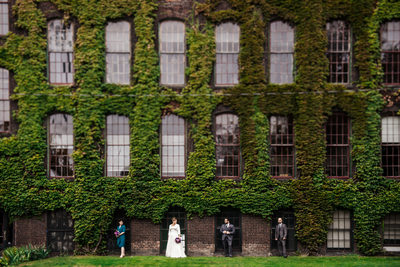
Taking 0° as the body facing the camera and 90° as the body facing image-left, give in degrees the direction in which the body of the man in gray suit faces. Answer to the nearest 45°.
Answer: approximately 0°

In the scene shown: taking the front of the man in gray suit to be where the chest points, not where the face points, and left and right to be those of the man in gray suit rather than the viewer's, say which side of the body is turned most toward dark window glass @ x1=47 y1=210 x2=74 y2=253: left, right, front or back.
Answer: right

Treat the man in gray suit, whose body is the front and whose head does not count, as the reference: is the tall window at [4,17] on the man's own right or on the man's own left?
on the man's own right

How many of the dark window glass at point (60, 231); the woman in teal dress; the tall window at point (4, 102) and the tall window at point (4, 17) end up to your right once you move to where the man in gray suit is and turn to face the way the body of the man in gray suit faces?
4

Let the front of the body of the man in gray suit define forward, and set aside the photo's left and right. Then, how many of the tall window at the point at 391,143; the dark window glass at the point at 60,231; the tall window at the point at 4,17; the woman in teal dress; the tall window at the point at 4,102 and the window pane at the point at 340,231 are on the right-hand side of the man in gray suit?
4

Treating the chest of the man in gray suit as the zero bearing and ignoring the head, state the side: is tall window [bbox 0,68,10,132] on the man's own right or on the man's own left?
on the man's own right

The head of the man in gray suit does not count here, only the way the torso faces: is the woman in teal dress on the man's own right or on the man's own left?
on the man's own right

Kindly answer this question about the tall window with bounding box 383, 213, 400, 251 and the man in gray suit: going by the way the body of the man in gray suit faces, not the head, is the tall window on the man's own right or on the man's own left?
on the man's own left

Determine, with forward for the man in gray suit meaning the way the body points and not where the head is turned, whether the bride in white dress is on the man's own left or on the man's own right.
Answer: on the man's own right
